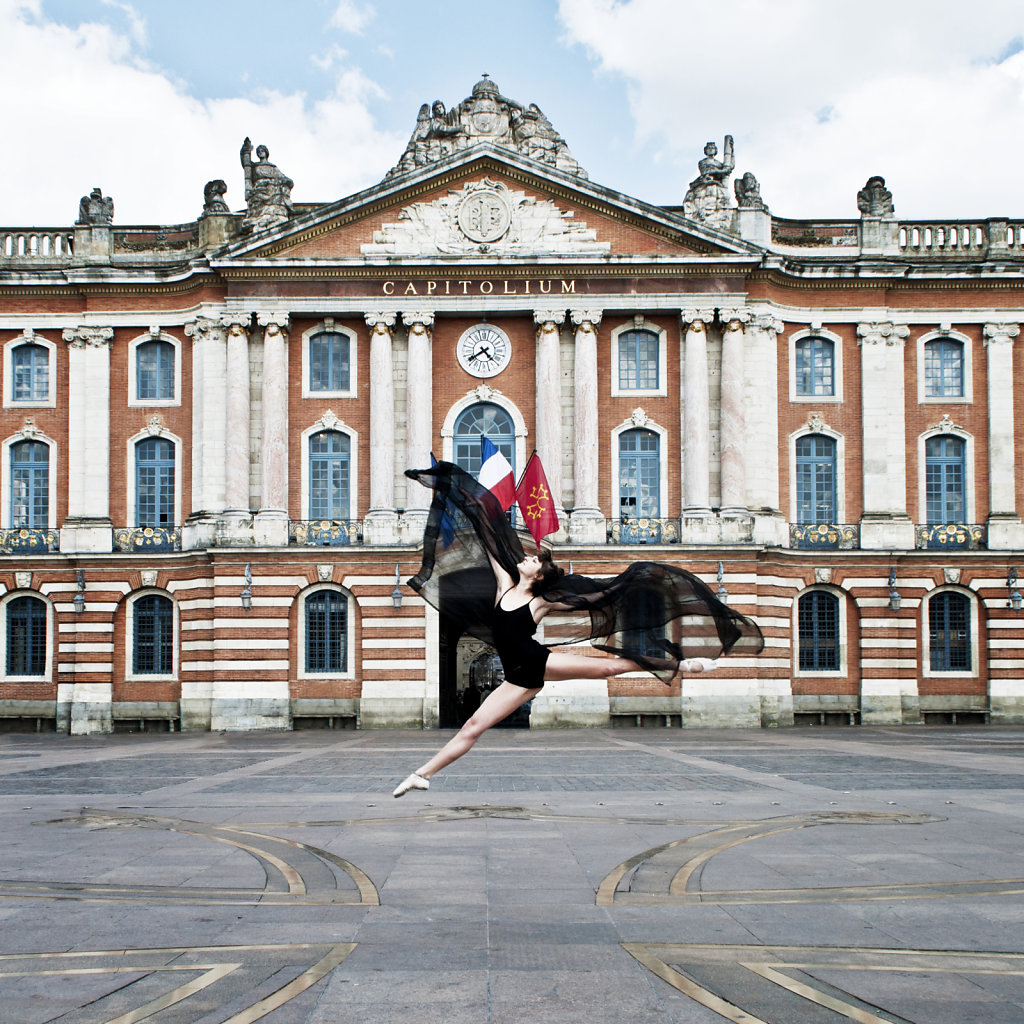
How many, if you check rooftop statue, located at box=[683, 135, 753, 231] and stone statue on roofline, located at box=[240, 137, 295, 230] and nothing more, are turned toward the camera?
2

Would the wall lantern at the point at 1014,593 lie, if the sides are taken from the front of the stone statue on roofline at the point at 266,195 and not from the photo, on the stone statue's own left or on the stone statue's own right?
on the stone statue's own left

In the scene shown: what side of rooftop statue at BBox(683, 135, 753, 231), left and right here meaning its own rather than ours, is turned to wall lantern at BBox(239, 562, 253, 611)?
right

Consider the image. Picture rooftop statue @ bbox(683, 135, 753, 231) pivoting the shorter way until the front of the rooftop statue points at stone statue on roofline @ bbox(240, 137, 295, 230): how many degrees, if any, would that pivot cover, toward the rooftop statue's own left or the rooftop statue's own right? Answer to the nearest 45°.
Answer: approximately 90° to the rooftop statue's own right

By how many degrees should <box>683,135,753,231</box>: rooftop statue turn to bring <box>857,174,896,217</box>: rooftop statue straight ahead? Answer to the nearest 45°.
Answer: approximately 135° to its left

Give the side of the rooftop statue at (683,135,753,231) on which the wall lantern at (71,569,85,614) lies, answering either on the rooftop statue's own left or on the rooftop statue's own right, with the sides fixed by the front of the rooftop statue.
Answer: on the rooftop statue's own right

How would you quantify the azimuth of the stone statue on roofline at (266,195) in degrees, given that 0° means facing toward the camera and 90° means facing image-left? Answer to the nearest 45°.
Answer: approximately 0°

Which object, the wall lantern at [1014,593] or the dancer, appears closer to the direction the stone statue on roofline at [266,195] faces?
the dancer
